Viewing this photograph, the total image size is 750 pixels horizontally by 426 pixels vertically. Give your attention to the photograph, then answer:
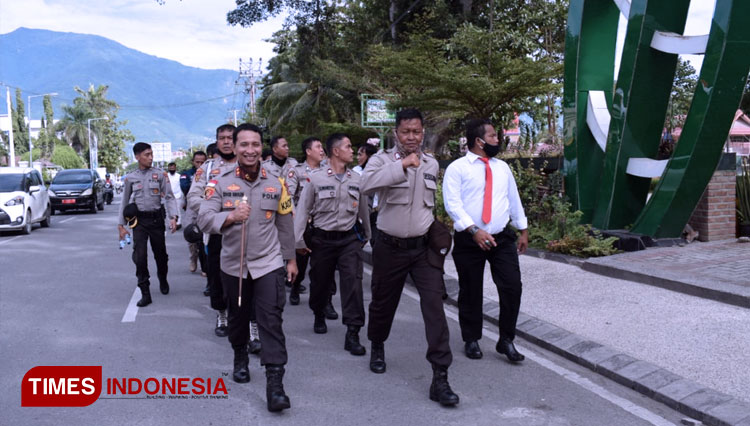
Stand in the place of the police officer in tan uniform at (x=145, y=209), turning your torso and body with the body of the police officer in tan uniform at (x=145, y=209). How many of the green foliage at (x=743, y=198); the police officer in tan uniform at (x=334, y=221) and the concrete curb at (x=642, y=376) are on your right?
0

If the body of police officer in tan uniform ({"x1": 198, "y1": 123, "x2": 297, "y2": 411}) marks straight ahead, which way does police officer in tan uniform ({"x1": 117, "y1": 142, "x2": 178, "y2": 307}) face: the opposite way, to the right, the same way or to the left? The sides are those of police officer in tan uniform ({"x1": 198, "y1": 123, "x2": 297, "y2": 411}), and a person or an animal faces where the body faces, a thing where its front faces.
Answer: the same way

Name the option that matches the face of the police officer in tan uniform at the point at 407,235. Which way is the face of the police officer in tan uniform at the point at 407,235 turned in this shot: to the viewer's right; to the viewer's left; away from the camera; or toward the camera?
toward the camera

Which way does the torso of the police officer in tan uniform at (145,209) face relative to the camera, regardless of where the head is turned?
toward the camera

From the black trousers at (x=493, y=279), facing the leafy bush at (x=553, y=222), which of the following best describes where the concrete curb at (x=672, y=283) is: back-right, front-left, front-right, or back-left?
front-right

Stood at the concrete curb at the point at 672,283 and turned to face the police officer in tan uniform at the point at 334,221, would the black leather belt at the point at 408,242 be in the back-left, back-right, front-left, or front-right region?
front-left

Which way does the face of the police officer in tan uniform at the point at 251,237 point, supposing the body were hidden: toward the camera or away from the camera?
toward the camera

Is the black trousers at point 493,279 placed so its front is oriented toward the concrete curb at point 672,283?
no

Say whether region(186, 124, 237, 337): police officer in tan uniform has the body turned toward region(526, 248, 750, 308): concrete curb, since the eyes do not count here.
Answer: no

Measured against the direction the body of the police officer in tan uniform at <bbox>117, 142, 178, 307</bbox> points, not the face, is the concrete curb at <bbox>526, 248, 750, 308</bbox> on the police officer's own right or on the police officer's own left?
on the police officer's own left

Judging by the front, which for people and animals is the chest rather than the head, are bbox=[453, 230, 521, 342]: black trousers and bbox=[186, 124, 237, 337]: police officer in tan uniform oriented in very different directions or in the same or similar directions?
same or similar directions

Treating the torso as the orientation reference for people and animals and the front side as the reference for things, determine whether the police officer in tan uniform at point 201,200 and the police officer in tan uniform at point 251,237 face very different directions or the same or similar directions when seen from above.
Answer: same or similar directions

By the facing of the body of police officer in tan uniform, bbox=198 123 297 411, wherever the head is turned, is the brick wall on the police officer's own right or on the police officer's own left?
on the police officer's own left

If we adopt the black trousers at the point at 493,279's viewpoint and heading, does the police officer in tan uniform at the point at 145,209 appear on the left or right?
on its right

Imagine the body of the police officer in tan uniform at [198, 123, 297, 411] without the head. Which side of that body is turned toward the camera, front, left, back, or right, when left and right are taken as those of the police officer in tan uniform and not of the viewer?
front

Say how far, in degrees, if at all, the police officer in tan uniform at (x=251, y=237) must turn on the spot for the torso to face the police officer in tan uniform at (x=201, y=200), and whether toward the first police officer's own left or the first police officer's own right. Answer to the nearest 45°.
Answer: approximately 180°

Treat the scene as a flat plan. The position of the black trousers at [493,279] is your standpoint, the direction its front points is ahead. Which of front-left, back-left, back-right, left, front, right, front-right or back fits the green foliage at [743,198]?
back-left

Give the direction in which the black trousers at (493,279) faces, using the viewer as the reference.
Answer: facing the viewer

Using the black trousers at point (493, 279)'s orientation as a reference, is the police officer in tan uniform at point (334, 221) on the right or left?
on its right

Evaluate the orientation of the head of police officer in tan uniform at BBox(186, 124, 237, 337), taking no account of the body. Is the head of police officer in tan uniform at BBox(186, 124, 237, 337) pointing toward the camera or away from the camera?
toward the camera
